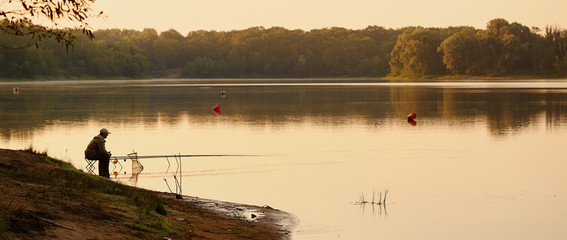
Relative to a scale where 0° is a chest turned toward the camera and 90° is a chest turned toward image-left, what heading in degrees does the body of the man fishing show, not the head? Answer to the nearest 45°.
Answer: approximately 270°

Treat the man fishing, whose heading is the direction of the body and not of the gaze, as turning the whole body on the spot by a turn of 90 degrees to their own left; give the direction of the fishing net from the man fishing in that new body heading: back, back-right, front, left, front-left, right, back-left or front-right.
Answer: front-right
